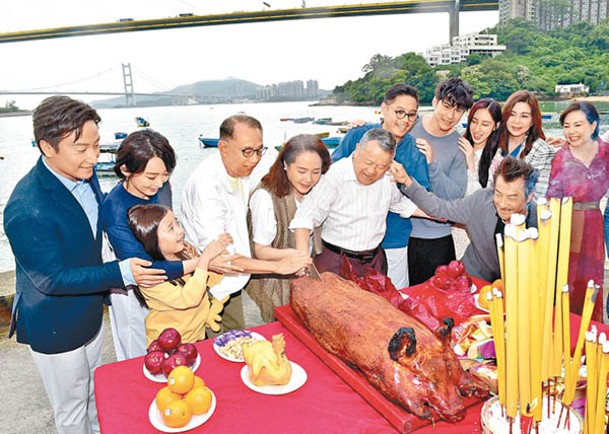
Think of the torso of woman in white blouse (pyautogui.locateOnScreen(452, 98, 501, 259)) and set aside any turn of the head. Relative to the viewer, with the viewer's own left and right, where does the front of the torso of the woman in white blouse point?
facing the viewer and to the left of the viewer

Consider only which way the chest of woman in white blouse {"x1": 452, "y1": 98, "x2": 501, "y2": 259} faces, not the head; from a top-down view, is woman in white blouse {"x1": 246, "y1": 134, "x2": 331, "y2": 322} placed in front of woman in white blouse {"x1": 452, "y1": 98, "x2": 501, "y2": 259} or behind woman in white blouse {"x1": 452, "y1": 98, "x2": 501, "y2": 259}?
in front

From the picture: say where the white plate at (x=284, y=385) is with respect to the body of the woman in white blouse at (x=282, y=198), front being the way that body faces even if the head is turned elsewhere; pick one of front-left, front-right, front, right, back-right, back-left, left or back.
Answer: front-right

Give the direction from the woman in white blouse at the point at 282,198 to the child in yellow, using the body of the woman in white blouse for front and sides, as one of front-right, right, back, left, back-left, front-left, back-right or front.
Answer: right

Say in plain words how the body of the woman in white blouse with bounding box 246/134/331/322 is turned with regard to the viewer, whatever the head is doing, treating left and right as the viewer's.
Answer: facing the viewer and to the right of the viewer

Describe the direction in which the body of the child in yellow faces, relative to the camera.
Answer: to the viewer's right

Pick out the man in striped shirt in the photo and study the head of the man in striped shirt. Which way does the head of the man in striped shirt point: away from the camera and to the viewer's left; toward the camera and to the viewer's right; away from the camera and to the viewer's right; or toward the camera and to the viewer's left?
toward the camera and to the viewer's left

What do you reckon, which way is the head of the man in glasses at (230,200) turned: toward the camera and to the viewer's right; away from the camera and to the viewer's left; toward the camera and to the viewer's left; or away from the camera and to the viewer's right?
toward the camera and to the viewer's right

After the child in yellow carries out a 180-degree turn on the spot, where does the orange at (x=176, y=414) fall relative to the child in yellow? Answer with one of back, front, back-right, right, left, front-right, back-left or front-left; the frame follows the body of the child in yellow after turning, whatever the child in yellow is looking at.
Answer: left

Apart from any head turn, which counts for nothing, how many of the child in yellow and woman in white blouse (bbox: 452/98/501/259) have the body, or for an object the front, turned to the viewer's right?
1
